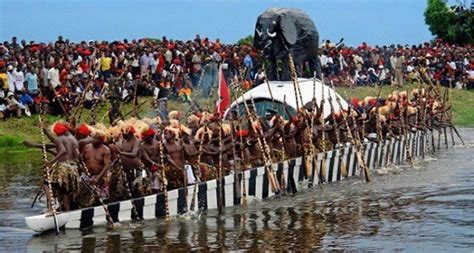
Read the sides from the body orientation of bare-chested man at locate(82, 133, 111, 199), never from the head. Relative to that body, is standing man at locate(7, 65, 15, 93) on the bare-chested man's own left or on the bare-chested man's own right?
on the bare-chested man's own right

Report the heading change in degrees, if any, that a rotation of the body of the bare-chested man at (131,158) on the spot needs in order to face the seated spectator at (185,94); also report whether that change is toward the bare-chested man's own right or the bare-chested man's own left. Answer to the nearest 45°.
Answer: approximately 135° to the bare-chested man's own right

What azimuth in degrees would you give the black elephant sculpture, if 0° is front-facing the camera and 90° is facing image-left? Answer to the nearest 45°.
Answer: approximately 45°
